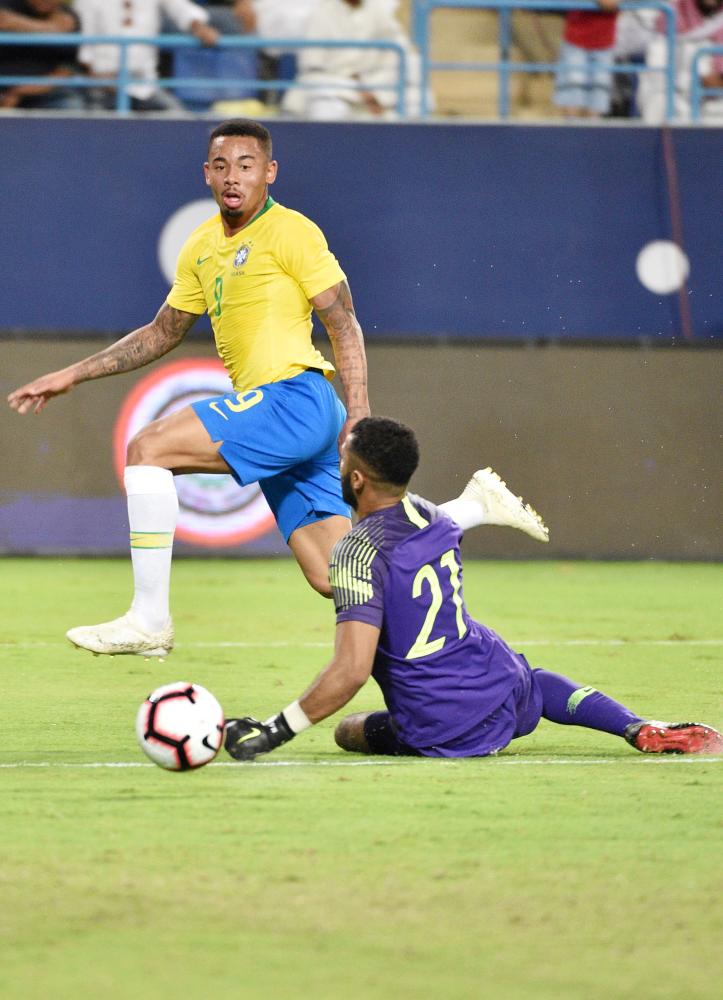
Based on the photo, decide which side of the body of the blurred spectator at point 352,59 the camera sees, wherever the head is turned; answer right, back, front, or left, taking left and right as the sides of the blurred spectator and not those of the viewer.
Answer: front

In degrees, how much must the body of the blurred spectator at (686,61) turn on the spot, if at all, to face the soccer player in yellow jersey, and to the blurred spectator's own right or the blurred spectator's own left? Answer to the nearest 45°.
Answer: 0° — they already face them

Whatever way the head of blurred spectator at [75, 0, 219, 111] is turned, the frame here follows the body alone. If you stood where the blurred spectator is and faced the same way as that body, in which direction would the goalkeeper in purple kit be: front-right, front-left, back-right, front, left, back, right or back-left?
front

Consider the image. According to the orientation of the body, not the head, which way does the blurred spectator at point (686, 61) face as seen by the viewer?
toward the camera

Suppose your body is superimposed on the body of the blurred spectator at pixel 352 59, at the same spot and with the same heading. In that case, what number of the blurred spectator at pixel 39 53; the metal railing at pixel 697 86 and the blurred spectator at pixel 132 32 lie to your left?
1

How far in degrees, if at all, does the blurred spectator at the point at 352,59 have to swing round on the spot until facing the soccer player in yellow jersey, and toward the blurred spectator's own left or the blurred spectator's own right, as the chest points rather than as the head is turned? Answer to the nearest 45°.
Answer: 0° — they already face them

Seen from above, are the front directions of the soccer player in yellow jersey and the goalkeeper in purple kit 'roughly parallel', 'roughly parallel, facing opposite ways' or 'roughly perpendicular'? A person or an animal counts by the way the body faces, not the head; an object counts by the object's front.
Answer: roughly perpendicular

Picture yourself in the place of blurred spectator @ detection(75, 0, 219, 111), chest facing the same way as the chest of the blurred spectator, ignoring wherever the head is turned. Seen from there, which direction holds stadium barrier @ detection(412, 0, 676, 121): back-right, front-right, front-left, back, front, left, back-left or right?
left

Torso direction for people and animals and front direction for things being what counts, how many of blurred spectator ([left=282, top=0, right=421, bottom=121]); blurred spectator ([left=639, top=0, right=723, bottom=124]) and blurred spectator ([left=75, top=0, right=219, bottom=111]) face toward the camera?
3

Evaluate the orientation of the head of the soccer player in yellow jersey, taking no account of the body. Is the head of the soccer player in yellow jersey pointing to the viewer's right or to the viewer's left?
to the viewer's left

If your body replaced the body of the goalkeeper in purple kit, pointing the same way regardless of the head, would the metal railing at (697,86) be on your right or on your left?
on your right

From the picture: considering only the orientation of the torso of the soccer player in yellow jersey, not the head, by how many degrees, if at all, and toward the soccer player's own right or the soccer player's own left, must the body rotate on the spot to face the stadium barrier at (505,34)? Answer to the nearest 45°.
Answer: approximately 135° to the soccer player's own right

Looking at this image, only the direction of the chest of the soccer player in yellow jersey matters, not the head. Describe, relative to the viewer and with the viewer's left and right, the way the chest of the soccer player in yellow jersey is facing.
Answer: facing the viewer and to the left of the viewer

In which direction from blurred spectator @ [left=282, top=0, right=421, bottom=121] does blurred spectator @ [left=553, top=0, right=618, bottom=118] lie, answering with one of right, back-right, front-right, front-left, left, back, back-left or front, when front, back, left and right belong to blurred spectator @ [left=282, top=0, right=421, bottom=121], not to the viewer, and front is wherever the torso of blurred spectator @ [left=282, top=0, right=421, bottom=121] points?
left

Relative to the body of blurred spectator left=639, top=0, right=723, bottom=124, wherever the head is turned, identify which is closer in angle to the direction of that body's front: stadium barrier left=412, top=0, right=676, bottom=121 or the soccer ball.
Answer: the soccer ball
